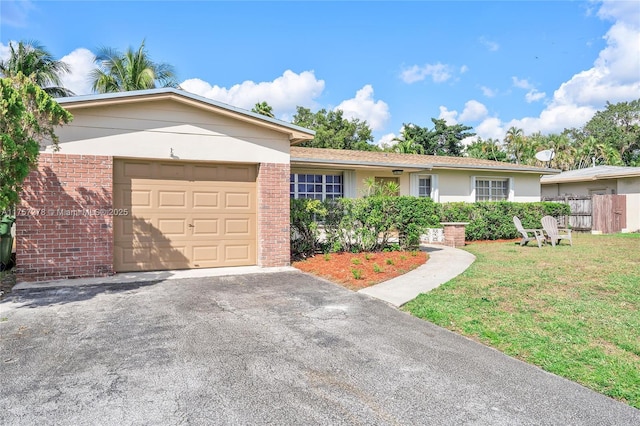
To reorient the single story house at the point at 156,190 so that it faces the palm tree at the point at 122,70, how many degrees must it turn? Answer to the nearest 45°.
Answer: approximately 135° to its right

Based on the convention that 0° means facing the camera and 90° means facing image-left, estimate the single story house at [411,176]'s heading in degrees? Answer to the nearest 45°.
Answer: approximately 315°

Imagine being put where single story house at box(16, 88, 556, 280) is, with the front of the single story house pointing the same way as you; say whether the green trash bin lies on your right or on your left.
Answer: on your right

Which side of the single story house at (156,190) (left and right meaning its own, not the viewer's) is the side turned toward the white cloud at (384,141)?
back

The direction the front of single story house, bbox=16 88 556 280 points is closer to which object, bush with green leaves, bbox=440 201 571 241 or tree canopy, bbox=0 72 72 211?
the tree canopy

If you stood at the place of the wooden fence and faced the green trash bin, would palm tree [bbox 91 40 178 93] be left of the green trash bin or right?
right

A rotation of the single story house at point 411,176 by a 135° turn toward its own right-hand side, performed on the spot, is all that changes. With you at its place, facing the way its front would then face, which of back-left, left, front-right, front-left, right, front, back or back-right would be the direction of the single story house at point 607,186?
back-right

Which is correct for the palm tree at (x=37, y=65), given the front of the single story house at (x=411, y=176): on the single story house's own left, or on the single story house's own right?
on the single story house's own right

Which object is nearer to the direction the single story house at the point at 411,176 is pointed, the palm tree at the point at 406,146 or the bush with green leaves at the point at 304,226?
the bush with green leaves

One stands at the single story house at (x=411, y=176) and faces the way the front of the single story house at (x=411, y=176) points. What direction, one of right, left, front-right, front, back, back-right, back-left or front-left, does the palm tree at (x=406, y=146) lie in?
back-left
